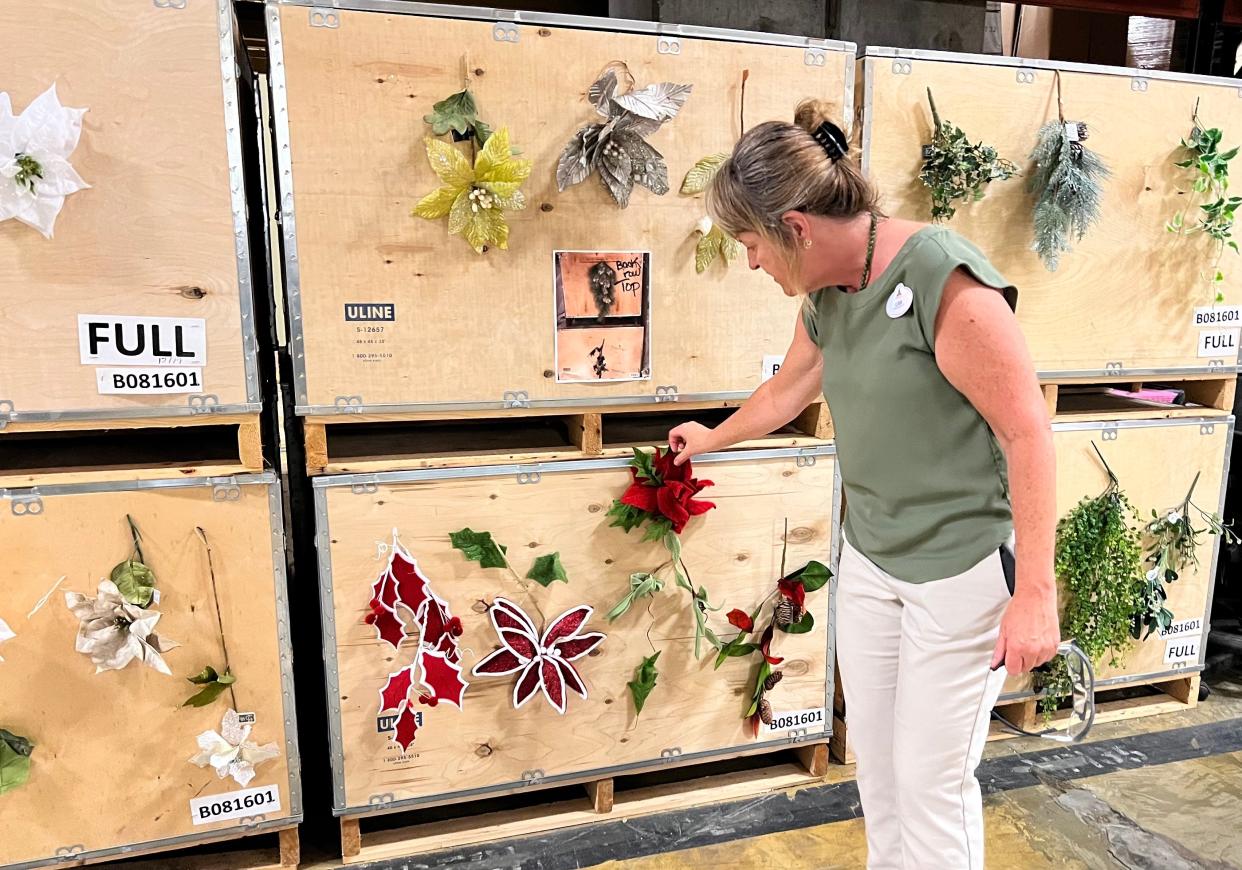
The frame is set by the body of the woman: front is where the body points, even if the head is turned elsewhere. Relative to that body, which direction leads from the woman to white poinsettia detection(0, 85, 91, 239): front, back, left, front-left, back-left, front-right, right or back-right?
front-right

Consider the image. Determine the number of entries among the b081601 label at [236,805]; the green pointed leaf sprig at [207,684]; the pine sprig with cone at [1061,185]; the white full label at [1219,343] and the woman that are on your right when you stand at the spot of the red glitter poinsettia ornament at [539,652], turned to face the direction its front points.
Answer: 2

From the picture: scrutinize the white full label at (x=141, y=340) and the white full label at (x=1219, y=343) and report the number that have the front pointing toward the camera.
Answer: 2

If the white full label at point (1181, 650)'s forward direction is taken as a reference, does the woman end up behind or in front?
in front

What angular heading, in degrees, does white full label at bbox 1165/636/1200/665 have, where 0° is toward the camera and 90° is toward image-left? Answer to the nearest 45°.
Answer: approximately 0°

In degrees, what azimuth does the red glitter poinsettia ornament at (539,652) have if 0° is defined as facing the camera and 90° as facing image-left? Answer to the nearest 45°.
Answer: approximately 0°

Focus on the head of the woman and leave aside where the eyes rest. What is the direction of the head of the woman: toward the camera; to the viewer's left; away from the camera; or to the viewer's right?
to the viewer's left

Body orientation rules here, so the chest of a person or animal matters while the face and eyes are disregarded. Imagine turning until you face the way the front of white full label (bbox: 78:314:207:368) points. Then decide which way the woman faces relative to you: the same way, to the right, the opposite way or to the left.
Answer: to the right

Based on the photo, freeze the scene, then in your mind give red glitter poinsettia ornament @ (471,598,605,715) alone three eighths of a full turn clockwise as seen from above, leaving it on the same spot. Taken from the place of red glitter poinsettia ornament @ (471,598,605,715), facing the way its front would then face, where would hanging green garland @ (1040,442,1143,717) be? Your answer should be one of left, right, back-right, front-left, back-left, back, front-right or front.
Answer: back-right

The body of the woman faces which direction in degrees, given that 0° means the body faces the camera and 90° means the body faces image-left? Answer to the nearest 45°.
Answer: approximately 45°

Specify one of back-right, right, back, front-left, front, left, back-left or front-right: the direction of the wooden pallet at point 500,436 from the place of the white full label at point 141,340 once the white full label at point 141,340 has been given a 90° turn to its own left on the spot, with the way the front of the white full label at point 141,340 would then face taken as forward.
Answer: front

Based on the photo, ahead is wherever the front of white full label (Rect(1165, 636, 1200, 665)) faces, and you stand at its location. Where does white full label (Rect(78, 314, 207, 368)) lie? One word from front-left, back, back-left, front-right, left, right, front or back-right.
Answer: front-right
